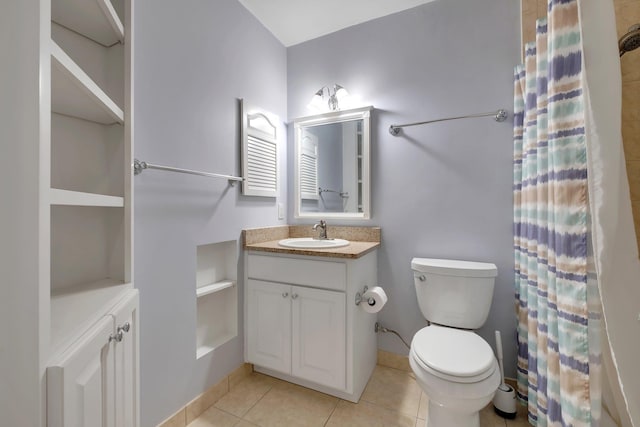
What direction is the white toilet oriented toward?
toward the camera

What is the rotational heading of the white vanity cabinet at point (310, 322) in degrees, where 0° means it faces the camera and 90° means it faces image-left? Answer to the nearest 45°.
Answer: approximately 45°

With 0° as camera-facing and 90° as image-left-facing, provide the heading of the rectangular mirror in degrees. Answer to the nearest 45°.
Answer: approximately 45°

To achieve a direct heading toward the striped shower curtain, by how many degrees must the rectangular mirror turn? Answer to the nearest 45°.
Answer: approximately 90° to its left

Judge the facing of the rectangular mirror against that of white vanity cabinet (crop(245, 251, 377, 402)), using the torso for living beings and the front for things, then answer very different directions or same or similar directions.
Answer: same or similar directions

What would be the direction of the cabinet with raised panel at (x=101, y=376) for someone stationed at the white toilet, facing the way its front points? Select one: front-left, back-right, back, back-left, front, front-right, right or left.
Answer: front-right

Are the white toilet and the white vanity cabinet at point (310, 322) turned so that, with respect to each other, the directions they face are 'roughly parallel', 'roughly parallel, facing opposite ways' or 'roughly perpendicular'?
roughly parallel

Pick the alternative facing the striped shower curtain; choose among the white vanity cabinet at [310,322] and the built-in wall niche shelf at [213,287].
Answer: the built-in wall niche shelf

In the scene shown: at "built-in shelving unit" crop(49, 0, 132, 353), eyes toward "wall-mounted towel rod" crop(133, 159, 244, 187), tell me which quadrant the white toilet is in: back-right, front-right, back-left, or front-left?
front-right

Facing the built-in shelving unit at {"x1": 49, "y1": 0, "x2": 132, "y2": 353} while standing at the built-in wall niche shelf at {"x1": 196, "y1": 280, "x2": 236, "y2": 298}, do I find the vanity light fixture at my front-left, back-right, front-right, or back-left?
back-left

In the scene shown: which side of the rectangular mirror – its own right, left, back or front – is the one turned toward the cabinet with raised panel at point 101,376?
front

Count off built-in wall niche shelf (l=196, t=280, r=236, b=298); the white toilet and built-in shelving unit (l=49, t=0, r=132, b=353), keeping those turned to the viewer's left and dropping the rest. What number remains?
0

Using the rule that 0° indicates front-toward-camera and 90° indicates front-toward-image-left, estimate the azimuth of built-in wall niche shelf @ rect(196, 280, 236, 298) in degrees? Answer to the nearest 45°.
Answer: approximately 315°

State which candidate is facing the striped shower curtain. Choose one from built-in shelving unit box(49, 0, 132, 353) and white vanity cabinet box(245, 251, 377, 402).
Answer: the built-in shelving unit
